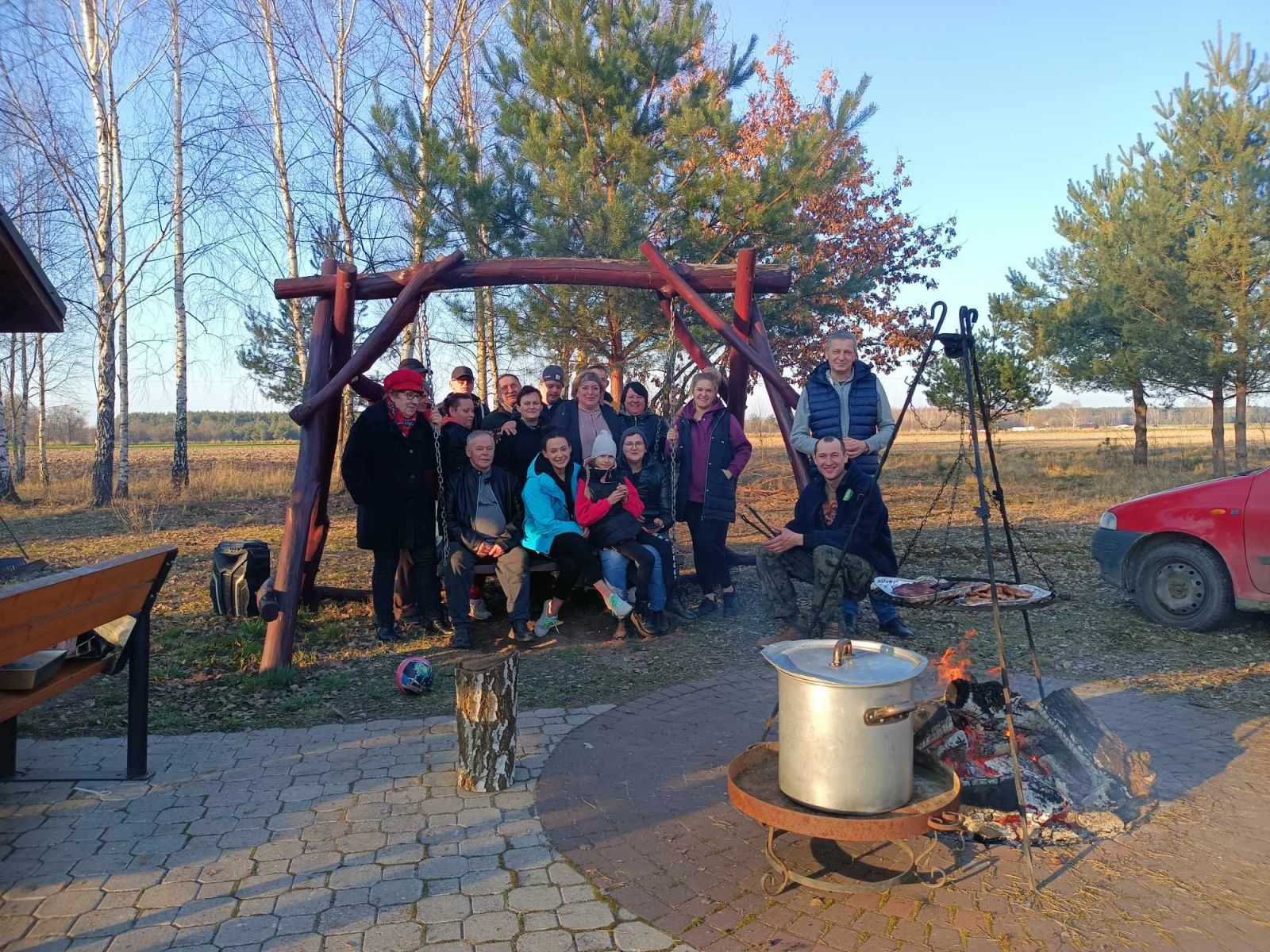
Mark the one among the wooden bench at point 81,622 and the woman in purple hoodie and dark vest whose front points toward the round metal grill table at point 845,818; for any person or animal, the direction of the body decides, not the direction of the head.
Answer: the woman in purple hoodie and dark vest

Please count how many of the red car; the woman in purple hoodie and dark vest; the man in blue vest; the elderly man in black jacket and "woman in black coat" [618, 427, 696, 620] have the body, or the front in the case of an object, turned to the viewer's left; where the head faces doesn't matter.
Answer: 1

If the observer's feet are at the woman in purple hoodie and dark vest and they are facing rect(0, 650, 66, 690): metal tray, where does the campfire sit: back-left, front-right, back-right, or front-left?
front-left

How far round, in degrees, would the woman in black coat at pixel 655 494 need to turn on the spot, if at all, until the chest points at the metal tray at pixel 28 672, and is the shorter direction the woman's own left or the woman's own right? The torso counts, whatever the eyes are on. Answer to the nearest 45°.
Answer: approximately 45° to the woman's own right

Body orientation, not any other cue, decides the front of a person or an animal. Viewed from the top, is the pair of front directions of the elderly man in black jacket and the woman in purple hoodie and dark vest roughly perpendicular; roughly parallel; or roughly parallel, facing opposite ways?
roughly parallel

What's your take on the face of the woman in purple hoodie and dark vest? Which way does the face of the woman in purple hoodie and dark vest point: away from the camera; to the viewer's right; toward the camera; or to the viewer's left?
toward the camera

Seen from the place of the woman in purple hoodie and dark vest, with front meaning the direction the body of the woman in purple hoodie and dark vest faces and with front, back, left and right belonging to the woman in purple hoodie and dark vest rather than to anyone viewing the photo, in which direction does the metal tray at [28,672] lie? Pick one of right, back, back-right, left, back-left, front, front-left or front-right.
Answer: front-right

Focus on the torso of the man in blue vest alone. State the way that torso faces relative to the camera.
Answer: toward the camera

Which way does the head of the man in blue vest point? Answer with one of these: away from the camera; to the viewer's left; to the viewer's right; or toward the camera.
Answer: toward the camera

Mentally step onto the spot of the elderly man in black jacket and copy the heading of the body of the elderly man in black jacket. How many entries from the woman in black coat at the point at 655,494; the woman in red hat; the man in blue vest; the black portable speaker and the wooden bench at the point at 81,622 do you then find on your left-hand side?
2

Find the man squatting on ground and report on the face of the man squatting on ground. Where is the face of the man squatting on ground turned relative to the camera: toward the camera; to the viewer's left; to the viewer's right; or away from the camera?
toward the camera

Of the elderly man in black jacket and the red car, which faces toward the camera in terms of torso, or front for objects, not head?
the elderly man in black jacket

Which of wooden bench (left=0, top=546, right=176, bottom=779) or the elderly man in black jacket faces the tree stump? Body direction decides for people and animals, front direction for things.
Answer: the elderly man in black jacket

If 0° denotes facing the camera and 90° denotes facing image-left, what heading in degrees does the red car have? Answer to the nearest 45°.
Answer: approximately 90°

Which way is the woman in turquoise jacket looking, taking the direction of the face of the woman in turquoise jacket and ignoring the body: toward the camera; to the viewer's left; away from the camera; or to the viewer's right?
toward the camera

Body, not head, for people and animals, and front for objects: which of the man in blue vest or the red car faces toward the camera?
the man in blue vest

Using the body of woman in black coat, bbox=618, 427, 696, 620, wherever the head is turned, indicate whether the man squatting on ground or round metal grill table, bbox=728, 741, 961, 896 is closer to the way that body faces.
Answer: the round metal grill table

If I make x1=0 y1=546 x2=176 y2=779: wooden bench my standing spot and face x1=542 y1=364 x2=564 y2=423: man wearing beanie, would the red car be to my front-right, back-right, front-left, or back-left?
front-right
